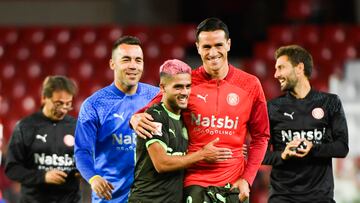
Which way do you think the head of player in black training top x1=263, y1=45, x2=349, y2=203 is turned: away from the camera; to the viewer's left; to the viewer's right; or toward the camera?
to the viewer's left

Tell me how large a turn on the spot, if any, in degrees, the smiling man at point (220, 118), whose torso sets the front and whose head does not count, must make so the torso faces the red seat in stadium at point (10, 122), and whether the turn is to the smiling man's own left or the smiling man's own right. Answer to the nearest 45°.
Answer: approximately 135° to the smiling man's own right

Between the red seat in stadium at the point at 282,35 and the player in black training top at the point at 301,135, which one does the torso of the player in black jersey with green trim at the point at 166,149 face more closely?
the player in black training top

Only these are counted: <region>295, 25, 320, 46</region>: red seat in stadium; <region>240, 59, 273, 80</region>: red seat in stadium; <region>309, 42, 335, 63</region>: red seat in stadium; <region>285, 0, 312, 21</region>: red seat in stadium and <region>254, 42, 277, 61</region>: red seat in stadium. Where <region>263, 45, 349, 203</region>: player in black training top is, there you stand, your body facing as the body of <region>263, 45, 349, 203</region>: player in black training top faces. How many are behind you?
5

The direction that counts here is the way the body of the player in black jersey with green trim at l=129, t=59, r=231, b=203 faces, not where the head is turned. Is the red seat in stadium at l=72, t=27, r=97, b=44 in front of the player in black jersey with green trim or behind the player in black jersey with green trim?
behind

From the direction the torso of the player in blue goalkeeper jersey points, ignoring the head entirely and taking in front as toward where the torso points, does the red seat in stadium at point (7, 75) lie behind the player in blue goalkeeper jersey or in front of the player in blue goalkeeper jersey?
behind

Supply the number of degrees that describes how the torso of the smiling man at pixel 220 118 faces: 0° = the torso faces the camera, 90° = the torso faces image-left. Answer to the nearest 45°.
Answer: approximately 0°

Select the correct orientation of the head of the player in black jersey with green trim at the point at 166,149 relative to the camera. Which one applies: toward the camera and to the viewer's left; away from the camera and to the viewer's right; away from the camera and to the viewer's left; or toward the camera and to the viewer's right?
toward the camera and to the viewer's right

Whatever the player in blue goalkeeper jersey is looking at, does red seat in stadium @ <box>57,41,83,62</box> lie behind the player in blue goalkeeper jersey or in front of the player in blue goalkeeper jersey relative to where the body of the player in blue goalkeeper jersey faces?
behind

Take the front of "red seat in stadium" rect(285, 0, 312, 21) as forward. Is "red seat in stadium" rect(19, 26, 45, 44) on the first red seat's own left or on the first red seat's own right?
on the first red seat's own right
